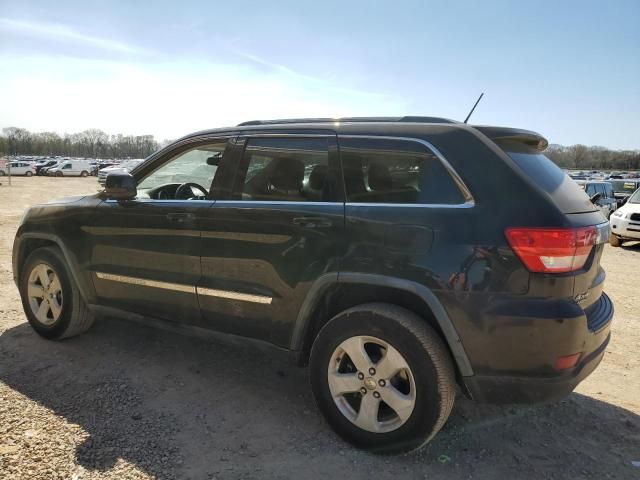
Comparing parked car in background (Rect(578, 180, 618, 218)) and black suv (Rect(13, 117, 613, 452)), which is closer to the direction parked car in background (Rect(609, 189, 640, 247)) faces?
the black suv

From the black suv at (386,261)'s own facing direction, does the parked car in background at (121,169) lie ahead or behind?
ahead

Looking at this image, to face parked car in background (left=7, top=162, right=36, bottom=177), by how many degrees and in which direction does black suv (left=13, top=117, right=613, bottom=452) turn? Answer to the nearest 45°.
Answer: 0° — it already faces it

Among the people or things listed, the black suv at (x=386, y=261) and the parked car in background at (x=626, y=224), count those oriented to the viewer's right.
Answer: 0

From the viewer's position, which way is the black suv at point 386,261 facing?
facing away from the viewer and to the left of the viewer

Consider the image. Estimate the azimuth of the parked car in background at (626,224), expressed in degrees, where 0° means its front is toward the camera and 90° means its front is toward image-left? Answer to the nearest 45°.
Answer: approximately 45°

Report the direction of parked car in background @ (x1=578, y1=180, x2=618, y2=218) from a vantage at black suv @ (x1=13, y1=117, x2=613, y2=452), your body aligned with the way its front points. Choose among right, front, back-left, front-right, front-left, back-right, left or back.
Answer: right
